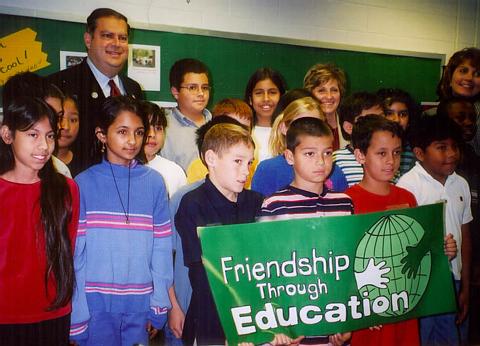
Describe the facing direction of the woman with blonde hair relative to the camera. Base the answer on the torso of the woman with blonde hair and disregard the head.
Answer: toward the camera

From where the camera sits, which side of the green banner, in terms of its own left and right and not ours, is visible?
front

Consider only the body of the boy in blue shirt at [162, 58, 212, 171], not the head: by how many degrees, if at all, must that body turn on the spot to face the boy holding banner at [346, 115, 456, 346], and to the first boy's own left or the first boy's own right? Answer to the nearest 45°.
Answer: approximately 45° to the first boy's own left

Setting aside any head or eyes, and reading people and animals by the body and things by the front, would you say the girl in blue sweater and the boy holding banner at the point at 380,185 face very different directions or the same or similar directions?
same or similar directions

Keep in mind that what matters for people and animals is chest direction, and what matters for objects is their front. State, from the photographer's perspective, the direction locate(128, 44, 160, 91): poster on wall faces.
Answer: facing the viewer

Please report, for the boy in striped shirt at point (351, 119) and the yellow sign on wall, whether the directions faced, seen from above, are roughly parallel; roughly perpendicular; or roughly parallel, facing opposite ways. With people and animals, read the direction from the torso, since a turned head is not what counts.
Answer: roughly parallel

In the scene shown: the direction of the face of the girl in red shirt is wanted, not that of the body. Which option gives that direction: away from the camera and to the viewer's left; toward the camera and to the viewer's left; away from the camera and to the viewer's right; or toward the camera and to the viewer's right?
toward the camera and to the viewer's right

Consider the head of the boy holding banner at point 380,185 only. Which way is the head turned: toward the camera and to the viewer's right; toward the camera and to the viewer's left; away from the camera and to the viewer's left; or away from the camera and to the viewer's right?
toward the camera and to the viewer's right

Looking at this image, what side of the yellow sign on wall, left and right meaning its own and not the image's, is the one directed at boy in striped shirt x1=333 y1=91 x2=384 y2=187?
left

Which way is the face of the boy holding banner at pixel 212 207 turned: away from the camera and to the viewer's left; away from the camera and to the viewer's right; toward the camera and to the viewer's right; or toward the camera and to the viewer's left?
toward the camera and to the viewer's right

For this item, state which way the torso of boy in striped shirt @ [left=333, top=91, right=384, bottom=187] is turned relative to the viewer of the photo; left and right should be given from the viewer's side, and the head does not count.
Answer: facing the viewer and to the right of the viewer
